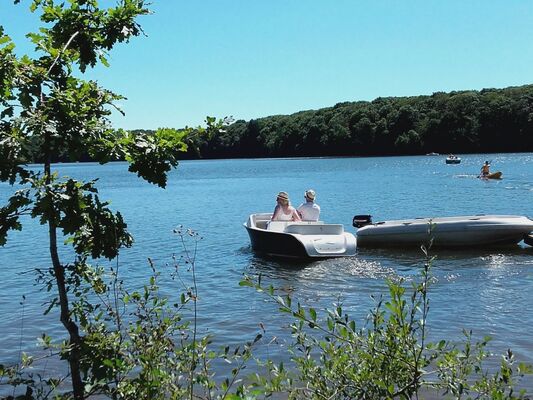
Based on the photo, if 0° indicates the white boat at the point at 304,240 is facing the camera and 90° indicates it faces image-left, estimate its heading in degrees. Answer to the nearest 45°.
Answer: approximately 135°

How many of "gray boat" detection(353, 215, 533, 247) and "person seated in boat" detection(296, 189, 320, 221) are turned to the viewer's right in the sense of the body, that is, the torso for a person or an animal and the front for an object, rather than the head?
1

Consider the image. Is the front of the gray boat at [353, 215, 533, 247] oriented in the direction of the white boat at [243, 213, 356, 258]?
no

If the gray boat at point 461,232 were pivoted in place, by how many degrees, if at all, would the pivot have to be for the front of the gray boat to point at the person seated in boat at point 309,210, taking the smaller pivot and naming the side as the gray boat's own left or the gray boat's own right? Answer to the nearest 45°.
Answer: approximately 180°

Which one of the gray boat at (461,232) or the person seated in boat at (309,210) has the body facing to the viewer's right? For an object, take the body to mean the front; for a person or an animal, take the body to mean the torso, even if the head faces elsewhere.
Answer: the gray boat

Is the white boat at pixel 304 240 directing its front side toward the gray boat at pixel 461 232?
no

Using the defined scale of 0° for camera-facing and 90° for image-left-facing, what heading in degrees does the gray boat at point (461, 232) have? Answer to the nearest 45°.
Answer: approximately 270°

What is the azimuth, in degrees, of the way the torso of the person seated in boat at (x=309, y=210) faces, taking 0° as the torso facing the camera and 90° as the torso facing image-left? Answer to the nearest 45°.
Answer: approximately 135°
